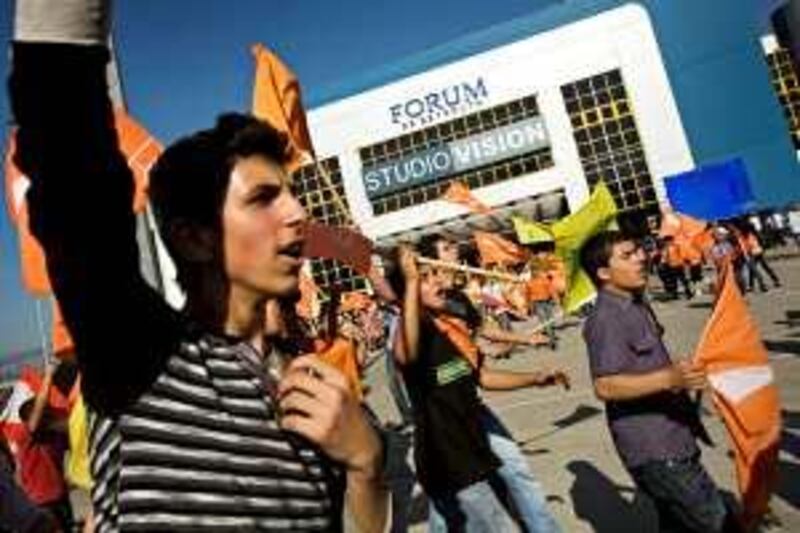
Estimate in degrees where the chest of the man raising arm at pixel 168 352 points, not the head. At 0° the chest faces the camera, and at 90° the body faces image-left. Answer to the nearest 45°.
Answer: approximately 315°

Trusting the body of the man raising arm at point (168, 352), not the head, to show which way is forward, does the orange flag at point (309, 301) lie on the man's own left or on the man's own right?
on the man's own left

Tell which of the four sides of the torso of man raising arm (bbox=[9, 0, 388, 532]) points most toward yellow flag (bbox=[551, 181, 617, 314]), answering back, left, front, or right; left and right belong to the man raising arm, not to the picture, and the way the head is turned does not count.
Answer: left

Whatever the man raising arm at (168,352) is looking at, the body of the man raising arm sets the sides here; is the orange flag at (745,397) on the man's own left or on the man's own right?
on the man's own left

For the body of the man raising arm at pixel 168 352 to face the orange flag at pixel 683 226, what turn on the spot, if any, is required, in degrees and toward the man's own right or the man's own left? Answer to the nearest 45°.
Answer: approximately 90° to the man's own left

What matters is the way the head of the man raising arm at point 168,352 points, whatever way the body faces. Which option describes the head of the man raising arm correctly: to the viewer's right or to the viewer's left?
to the viewer's right

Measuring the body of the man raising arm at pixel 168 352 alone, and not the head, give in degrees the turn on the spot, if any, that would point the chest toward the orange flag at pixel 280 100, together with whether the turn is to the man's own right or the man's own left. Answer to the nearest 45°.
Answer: approximately 135° to the man's own left

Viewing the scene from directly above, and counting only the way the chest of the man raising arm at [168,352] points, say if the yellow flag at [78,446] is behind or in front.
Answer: behind
